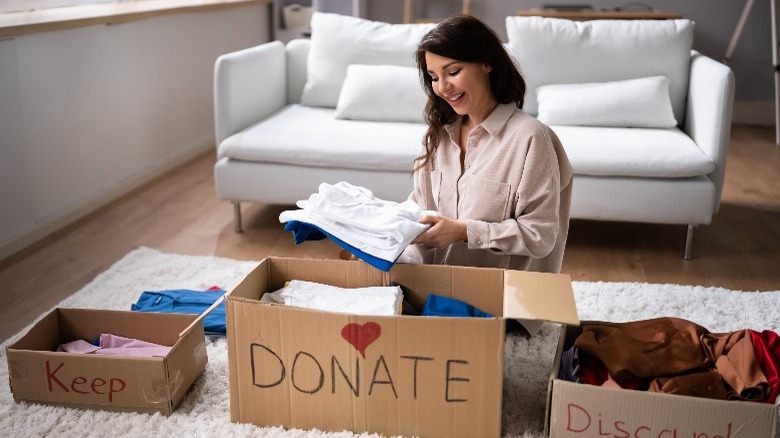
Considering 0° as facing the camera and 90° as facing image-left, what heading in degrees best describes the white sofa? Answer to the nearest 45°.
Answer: approximately 0°

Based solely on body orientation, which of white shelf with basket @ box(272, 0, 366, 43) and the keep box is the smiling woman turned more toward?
the keep box

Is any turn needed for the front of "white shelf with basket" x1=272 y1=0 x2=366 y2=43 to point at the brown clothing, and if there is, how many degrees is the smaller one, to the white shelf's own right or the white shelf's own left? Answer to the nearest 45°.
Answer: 0° — it already faces it

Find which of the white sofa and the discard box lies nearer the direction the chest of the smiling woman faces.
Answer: the discard box

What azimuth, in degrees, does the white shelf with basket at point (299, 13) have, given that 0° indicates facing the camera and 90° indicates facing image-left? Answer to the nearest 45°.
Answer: approximately 0°

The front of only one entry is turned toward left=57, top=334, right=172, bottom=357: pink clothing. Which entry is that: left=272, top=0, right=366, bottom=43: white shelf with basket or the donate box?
the white shelf with basket

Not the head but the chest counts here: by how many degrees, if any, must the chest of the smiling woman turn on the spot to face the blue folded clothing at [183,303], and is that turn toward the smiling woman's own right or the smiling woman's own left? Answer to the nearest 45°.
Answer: approximately 45° to the smiling woman's own right

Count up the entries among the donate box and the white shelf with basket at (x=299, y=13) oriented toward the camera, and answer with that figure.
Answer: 2
